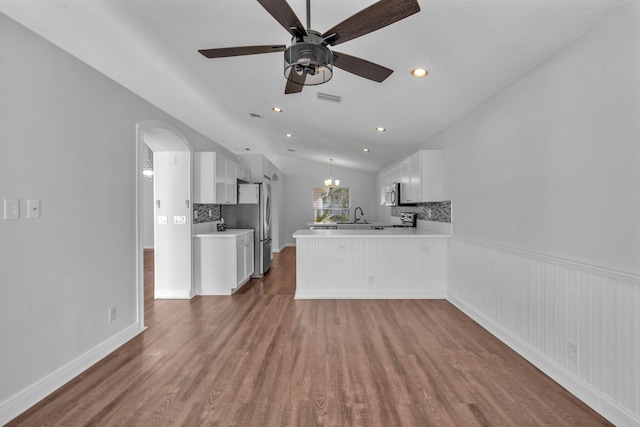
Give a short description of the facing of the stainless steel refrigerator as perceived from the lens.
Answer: facing to the right of the viewer

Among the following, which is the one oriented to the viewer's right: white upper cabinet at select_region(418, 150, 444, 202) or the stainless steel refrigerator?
the stainless steel refrigerator

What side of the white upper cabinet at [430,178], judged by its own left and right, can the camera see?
left

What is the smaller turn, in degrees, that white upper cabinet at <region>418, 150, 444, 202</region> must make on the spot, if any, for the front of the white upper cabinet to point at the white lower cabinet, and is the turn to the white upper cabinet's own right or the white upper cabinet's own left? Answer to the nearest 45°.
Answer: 0° — it already faces it

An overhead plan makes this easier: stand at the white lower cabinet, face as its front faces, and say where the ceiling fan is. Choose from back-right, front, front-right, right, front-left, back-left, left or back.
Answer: right

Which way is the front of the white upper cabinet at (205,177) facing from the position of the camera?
facing to the right of the viewer

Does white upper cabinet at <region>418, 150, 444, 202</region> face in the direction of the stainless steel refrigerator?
yes

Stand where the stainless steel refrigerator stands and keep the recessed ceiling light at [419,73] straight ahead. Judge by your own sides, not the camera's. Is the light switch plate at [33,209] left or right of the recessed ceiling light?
right

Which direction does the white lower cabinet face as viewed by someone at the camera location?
facing to the right of the viewer

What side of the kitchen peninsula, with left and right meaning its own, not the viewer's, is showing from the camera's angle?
back

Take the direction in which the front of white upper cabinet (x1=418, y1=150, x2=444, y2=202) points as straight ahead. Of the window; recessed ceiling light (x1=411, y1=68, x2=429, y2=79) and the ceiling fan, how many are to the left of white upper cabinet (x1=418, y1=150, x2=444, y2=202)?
2

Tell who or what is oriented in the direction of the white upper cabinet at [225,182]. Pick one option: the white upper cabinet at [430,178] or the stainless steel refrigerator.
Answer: the white upper cabinet at [430,178]

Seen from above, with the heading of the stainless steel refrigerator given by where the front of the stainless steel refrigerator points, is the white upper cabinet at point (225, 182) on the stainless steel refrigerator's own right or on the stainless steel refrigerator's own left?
on the stainless steel refrigerator's own right
